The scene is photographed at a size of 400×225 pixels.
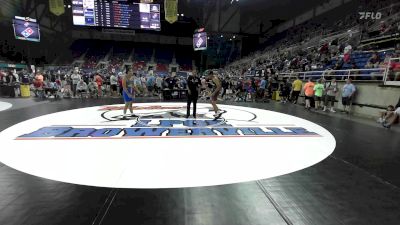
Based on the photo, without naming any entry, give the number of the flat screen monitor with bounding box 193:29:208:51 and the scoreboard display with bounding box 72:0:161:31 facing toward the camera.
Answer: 2

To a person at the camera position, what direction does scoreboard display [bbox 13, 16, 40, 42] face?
facing the viewer and to the right of the viewer

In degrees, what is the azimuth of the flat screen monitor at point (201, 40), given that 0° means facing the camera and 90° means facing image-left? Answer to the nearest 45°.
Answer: approximately 0°

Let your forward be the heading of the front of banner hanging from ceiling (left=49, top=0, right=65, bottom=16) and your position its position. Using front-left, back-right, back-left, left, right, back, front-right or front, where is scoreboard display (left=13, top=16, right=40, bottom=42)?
back-right

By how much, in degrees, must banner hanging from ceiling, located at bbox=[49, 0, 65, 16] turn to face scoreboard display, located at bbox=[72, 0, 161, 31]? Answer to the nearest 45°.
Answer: approximately 90° to its left

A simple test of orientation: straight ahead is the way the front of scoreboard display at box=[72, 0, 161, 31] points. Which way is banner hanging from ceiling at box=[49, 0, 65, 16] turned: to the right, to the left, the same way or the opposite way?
the same way

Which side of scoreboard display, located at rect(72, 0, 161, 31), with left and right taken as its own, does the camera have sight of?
front

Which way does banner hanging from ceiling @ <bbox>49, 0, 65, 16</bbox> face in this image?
toward the camera

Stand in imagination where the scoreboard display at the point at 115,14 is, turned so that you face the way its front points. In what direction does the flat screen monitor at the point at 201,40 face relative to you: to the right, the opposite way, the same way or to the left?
the same way

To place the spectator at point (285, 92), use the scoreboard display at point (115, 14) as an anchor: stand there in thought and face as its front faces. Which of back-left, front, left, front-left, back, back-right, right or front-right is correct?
front-left

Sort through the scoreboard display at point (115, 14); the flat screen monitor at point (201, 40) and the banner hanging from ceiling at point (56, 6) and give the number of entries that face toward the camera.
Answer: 3
